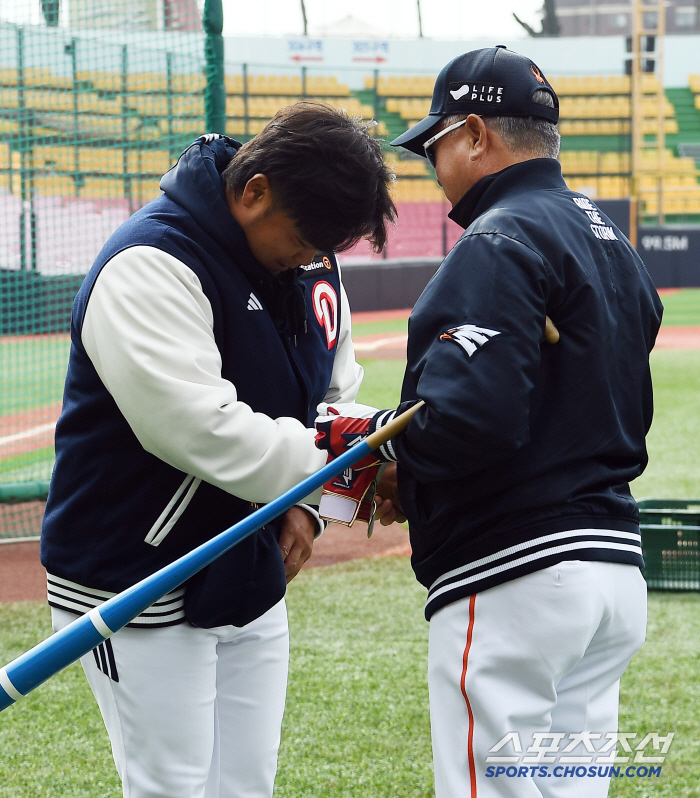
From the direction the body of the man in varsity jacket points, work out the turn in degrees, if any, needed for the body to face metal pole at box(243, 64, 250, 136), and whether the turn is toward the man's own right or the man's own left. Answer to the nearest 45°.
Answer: approximately 135° to the man's own left

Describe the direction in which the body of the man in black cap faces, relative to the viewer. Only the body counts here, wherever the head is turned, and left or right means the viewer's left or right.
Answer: facing away from the viewer and to the left of the viewer

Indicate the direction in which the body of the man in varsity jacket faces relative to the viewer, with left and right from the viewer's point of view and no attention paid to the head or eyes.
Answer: facing the viewer and to the right of the viewer

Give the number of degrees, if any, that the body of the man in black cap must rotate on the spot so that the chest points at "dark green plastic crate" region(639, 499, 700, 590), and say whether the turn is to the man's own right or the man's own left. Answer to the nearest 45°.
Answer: approximately 45° to the man's own right

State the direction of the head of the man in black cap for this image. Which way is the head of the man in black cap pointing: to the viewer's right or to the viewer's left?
to the viewer's left

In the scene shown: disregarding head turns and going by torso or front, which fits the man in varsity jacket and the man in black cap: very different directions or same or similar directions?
very different directions

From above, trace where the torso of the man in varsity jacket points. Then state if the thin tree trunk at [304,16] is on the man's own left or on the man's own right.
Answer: on the man's own left

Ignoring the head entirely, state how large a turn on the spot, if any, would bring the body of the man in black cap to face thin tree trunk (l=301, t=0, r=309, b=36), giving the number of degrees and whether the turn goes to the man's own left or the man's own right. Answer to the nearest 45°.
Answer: approximately 45° to the man's own right
